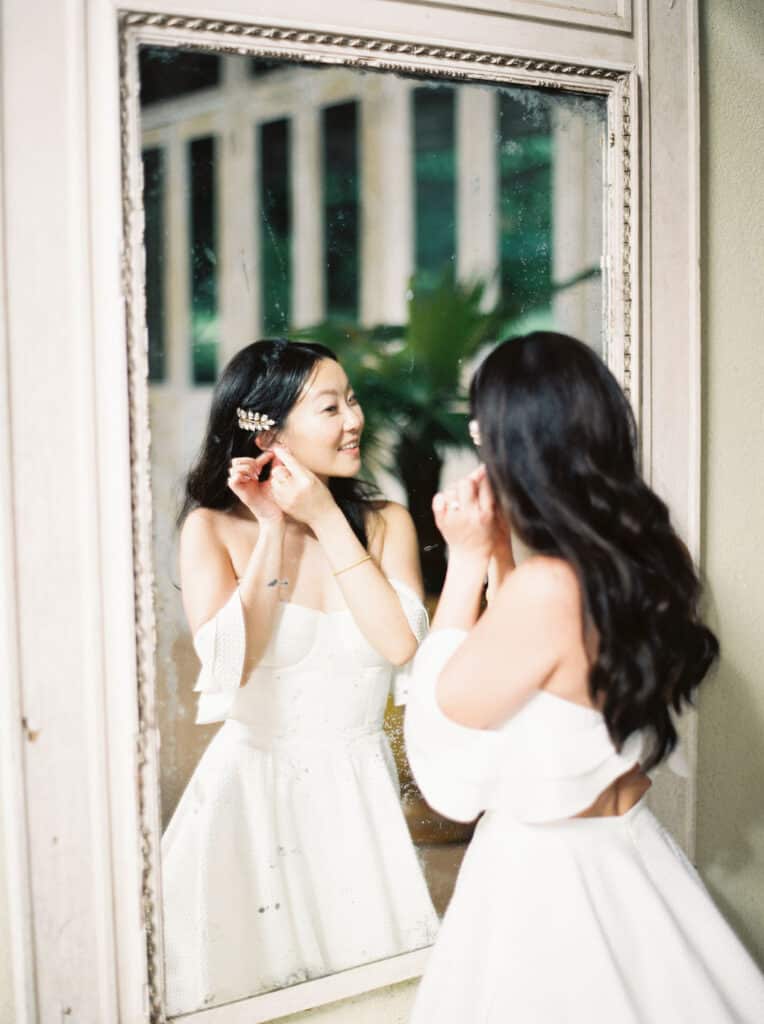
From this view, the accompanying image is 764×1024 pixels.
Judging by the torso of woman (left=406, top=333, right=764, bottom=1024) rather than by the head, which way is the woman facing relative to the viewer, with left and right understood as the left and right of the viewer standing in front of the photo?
facing away from the viewer and to the left of the viewer
